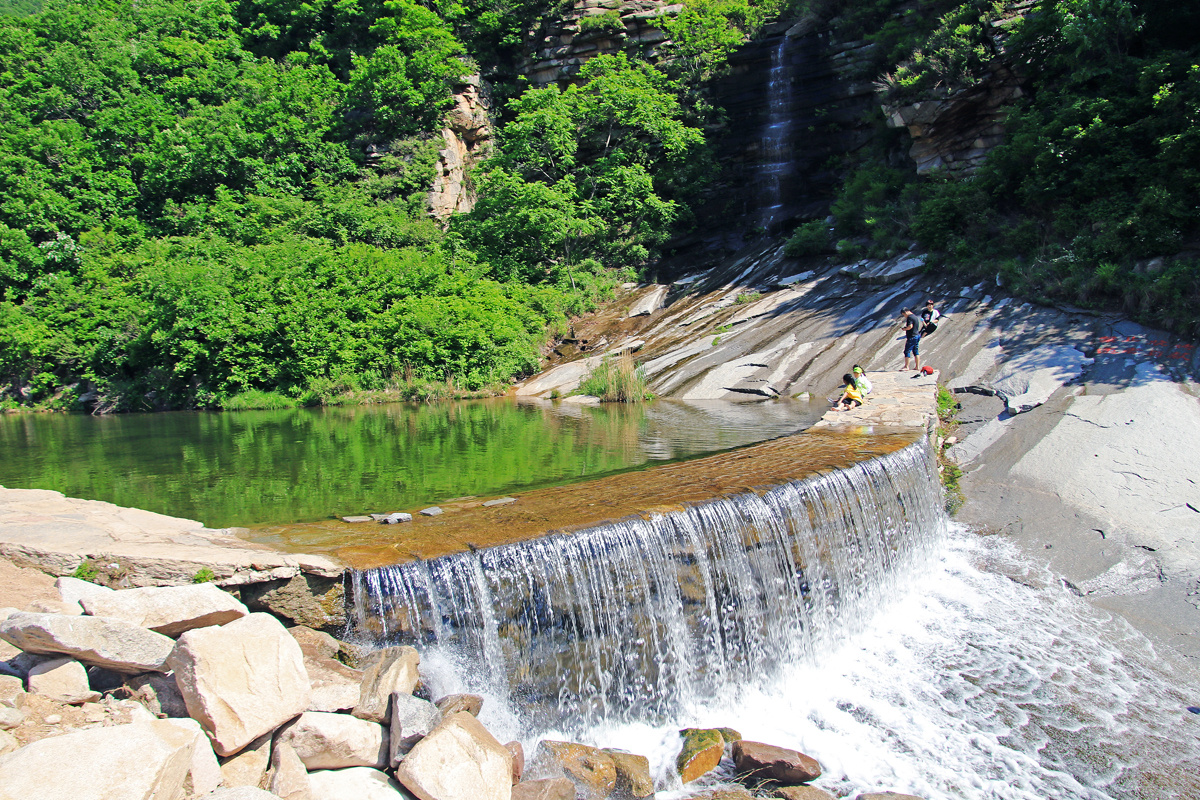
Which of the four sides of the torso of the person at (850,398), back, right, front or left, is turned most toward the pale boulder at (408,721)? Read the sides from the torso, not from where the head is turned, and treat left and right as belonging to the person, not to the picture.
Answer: left

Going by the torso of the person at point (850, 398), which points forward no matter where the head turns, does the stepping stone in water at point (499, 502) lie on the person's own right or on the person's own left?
on the person's own left

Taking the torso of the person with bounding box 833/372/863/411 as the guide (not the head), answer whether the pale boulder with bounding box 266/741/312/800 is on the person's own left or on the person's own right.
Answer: on the person's own left

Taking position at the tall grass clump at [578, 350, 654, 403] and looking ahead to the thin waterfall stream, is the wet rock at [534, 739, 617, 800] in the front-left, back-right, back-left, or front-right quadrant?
back-right

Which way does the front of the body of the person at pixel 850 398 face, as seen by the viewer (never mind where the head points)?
to the viewer's left

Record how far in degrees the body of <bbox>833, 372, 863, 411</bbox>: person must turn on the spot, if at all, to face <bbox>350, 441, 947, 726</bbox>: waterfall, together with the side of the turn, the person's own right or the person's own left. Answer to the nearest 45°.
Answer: approximately 90° to the person's own left

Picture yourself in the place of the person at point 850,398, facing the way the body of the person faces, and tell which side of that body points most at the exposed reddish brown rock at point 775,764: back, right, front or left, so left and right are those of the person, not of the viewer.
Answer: left

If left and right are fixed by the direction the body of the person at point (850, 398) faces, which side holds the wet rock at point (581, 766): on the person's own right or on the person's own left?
on the person's own left
